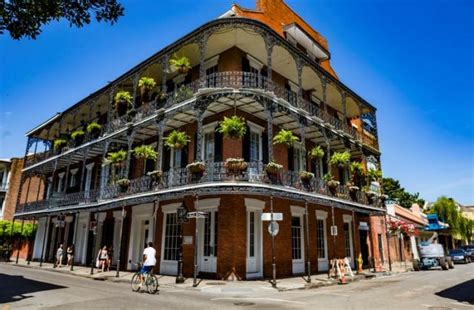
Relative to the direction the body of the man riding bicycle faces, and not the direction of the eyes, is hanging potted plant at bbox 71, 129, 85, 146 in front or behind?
in front

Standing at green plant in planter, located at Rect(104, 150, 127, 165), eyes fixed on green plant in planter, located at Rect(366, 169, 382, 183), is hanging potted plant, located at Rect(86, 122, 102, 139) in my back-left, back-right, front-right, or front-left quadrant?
back-left

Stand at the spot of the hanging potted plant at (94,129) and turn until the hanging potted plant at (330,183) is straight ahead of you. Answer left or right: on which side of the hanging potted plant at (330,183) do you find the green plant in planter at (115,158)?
right

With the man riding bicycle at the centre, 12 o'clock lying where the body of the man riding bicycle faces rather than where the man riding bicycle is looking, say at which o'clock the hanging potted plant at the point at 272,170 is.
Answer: The hanging potted plant is roughly at 4 o'clock from the man riding bicycle.

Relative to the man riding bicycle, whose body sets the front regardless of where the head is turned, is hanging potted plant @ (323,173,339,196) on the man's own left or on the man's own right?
on the man's own right

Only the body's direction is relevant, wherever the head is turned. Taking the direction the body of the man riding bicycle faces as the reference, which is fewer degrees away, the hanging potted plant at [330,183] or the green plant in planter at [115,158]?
the green plant in planter

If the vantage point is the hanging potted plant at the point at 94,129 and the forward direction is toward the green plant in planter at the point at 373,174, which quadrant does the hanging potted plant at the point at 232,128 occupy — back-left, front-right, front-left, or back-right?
front-right

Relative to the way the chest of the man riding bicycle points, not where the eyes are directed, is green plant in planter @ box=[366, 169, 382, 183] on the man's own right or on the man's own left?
on the man's own right

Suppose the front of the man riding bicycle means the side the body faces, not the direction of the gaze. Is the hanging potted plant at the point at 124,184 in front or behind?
in front

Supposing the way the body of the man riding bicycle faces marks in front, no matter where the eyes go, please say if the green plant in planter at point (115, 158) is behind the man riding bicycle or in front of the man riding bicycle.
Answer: in front

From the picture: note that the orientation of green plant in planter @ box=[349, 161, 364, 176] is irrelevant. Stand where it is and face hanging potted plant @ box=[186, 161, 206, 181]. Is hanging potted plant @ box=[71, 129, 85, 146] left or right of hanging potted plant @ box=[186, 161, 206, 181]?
right

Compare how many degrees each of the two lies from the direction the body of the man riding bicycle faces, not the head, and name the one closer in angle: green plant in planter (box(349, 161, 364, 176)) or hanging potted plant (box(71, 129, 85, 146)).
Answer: the hanging potted plant

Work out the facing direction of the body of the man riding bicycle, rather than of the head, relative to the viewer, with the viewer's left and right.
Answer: facing away from the viewer and to the left of the viewer
